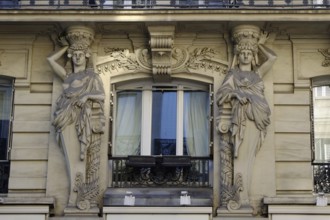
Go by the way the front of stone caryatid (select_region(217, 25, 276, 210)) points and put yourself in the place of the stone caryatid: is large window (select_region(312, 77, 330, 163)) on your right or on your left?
on your left

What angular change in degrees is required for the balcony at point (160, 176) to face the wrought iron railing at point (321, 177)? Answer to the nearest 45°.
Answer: approximately 90° to its left

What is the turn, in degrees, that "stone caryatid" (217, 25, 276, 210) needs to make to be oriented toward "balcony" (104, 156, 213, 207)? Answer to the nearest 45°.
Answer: approximately 90° to its right

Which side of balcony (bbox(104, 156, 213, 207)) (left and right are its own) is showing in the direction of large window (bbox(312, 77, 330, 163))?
left

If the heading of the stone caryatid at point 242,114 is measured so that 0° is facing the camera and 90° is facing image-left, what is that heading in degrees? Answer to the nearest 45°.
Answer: approximately 0°

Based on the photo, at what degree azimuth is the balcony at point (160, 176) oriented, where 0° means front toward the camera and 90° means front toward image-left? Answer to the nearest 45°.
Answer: approximately 0°

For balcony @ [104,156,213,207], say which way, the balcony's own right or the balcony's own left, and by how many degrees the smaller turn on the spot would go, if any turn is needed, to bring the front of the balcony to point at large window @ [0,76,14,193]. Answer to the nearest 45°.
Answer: approximately 90° to the balcony's own right

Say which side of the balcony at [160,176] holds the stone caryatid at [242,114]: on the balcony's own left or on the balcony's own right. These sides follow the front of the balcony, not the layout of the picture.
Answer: on the balcony's own left

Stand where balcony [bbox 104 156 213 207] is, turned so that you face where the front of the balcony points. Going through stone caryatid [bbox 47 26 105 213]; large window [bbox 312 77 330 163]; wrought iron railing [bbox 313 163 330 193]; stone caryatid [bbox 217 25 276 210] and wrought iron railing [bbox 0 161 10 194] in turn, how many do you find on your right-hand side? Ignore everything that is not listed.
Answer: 2

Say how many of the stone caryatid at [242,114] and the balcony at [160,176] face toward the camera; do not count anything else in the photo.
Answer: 2

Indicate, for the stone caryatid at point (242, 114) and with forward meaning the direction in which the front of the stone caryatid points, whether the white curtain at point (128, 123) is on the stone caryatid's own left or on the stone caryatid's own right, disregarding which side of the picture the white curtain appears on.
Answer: on the stone caryatid's own right
